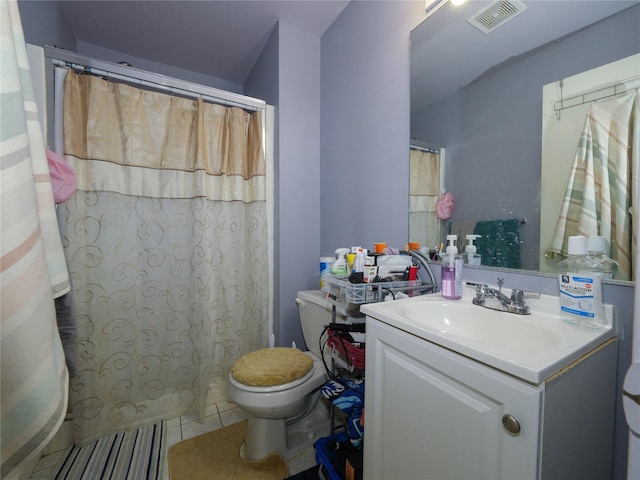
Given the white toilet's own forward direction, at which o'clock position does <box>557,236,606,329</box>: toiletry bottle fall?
The toiletry bottle is roughly at 9 o'clock from the white toilet.

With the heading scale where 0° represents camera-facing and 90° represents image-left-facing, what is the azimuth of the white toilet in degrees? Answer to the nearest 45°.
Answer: approximately 45°

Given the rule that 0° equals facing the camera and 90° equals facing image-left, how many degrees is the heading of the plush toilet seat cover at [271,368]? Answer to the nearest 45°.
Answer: approximately 45°

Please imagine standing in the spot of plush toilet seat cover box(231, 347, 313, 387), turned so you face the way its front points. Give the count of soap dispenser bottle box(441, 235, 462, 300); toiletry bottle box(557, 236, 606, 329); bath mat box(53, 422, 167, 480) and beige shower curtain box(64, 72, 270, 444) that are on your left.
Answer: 2

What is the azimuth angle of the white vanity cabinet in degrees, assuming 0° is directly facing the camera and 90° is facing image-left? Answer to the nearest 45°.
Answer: approximately 45°

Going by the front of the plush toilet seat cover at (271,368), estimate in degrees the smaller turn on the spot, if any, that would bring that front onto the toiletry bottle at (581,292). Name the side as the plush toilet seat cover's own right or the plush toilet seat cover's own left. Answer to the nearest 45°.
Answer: approximately 90° to the plush toilet seat cover's own left
